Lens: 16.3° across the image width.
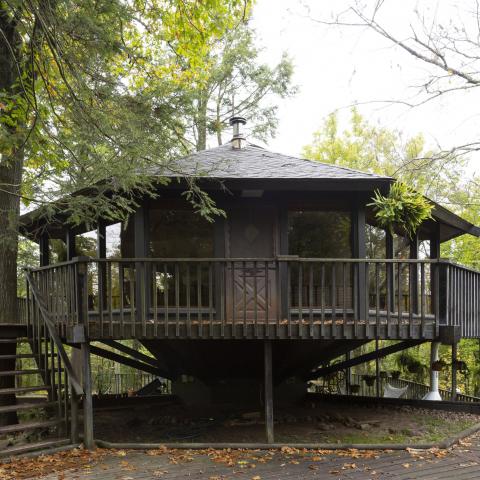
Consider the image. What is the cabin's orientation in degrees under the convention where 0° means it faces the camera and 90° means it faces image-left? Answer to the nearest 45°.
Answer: approximately 0°
